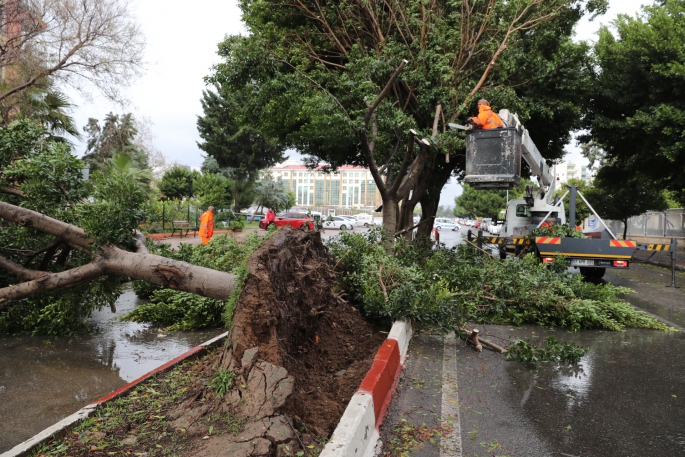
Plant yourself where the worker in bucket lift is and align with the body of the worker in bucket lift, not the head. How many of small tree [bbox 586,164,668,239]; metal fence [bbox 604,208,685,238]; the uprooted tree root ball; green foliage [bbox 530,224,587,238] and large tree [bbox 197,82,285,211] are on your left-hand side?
1

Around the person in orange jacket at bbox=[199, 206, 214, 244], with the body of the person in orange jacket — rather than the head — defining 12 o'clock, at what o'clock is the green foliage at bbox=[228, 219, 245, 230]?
The green foliage is roughly at 9 o'clock from the person in orange jacket.

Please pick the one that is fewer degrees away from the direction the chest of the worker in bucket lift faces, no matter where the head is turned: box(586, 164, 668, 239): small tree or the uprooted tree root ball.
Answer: the uprooted tree root ball

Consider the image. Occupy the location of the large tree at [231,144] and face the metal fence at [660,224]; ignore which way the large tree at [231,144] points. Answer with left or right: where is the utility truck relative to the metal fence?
right

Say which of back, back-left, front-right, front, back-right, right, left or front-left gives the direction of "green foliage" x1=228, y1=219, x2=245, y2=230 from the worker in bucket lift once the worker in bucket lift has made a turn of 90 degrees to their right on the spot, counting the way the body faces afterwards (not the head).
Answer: front-left

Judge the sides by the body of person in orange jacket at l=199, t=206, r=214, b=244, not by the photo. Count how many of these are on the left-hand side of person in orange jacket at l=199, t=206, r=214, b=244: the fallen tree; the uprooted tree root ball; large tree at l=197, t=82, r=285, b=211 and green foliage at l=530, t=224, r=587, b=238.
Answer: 1

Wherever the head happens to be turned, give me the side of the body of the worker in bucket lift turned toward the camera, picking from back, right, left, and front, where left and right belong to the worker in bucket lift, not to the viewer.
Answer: left

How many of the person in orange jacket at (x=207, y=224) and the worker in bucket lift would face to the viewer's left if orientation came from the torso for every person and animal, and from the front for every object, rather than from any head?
1

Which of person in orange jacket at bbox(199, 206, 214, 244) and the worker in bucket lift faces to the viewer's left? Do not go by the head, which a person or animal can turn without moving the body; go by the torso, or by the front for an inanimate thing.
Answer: the worker in bucket lift

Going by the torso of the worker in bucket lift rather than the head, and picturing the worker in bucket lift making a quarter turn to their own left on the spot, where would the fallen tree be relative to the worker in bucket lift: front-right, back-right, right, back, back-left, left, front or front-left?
front-right

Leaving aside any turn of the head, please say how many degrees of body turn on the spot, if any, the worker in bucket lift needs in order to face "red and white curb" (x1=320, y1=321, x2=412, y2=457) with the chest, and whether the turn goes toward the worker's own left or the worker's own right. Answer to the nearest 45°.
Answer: approximately 90° to the worker's own left

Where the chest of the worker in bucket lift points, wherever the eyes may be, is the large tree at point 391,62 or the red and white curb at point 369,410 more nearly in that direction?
the large tree
